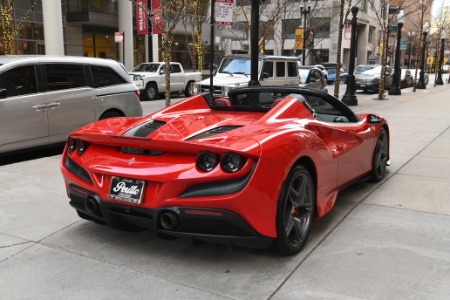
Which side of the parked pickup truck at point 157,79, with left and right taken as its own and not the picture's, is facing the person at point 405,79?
back

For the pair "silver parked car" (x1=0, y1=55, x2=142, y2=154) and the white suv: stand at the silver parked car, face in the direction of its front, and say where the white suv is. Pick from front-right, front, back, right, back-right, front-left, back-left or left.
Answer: back

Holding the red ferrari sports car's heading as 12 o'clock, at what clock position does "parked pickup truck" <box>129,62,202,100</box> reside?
The parked pickup truck is roughly at 10 o'clock from the red ferrari sports car.

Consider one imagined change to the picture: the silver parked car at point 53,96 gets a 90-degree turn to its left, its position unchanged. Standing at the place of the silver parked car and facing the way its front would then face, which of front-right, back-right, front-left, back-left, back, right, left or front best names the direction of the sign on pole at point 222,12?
left

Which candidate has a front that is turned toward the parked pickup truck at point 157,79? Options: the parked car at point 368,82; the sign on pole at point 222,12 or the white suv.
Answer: the parked car at point 368,82

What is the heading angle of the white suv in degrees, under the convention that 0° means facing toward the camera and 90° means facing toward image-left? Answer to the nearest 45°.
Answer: approximately 45°

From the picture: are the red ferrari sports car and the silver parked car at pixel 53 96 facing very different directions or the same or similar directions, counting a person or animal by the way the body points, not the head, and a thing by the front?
very different directions
